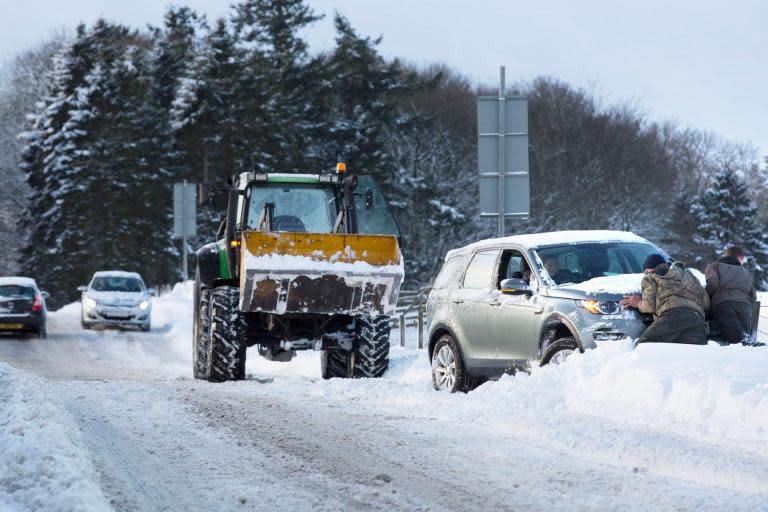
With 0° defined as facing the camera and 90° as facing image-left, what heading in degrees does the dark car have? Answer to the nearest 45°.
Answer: approximately 180°

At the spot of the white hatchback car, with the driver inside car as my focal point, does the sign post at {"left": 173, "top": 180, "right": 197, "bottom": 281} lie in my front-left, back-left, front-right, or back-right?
back-left

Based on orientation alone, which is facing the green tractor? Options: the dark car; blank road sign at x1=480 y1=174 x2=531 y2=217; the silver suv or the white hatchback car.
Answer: the white hatchback car

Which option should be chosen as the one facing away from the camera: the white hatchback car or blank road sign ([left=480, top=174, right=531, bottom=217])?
the blank road sign

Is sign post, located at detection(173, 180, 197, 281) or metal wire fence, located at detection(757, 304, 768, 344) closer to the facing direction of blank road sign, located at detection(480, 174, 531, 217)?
the sign post

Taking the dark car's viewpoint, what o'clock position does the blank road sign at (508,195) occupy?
The blank road sign is roughly at 5 o'clock from the dark car.

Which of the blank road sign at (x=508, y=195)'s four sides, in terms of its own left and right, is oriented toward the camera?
back
